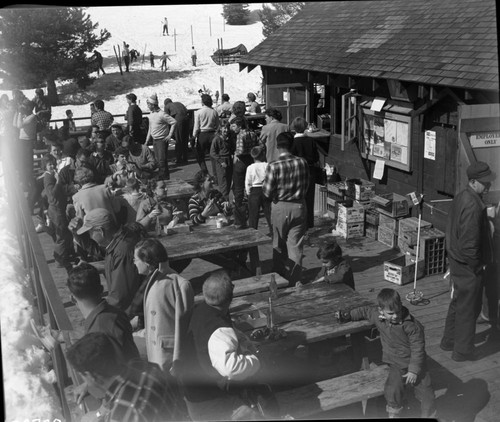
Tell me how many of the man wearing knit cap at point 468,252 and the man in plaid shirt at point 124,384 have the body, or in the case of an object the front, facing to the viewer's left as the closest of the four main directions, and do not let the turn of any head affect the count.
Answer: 1

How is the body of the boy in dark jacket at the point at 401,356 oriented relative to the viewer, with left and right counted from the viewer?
facing the viewer and to the left of the viewer

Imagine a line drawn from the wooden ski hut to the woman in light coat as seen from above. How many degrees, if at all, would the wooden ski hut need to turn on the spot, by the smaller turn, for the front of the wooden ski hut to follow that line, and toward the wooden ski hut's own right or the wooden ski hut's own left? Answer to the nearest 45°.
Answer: approximately 45° to the wooden ski hut's own left

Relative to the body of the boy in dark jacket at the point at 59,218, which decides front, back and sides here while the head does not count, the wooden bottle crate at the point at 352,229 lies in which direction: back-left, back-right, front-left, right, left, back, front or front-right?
front-left

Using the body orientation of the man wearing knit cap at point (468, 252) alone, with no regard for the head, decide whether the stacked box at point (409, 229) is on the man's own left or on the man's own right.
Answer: on the man's own left

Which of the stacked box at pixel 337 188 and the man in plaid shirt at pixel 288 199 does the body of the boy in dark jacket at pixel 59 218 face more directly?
the man in plaid shirt

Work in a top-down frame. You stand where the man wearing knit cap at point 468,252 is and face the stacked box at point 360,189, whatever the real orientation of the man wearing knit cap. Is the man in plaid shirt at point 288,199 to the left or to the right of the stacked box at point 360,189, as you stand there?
left

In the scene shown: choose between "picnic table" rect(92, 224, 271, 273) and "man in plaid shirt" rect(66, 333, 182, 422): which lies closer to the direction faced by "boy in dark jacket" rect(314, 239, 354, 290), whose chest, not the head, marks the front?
the man in plaid shirt

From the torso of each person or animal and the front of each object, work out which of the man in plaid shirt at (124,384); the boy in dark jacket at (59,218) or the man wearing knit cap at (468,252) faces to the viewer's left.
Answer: the man in plaid shirt

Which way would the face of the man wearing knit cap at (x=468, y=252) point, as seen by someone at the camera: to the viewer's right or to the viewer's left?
to the viewer's right

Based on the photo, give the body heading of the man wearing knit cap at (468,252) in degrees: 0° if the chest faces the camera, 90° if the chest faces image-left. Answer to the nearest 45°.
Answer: approximately 270°
